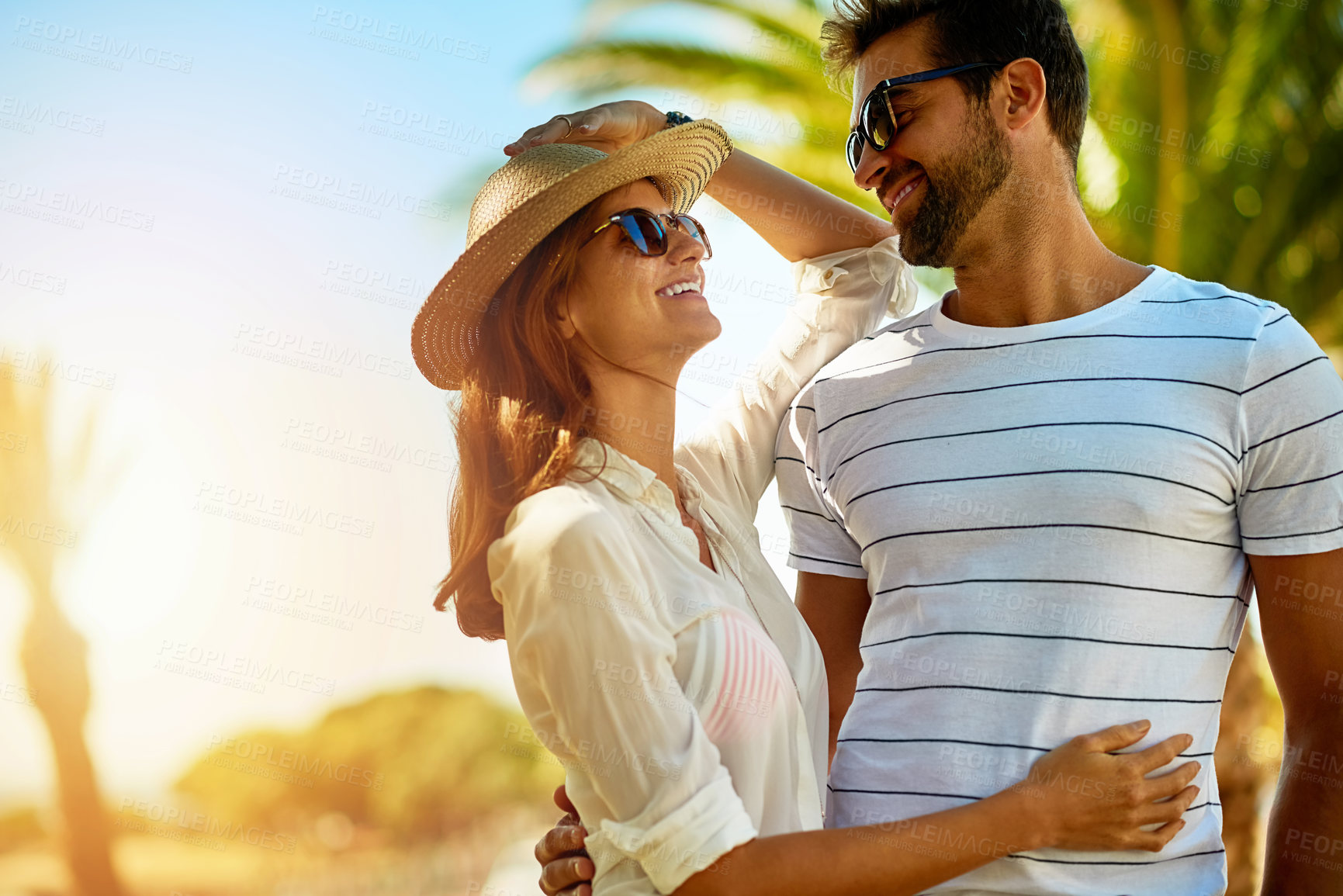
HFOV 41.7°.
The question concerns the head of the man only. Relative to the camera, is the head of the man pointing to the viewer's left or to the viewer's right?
to the viewer's left

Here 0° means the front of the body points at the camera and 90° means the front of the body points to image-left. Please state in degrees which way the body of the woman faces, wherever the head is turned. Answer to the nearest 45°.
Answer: approximately 315°

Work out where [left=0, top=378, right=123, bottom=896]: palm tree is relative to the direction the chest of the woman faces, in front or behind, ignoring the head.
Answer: behind

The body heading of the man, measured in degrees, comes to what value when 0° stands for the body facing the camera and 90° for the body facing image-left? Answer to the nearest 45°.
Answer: approximately 0°

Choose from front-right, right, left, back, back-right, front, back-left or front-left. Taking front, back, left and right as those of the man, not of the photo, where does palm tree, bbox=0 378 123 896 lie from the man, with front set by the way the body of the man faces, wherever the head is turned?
back-right
